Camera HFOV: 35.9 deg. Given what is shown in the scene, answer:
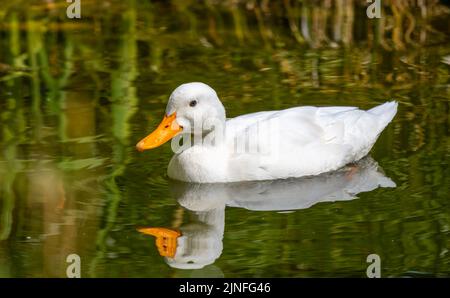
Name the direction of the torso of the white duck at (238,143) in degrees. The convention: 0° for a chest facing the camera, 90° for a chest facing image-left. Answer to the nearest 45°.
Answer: approximately 90°
